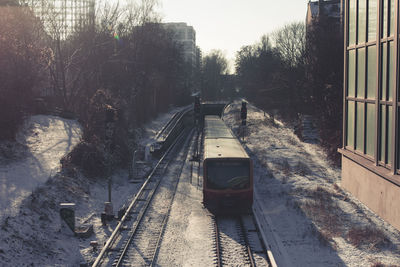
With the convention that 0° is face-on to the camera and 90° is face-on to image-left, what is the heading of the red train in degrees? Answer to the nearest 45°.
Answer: approximately 0°

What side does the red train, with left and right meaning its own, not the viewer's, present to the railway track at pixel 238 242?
front

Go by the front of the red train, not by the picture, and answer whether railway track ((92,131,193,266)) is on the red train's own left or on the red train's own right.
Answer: on the red train's own right

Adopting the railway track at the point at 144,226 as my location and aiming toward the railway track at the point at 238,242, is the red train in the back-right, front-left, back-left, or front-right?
front-left

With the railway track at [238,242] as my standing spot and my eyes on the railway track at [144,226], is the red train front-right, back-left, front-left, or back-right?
front-right
